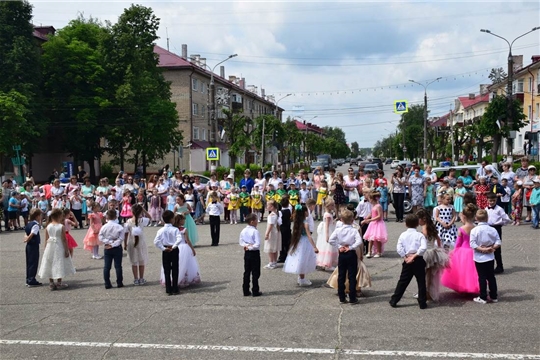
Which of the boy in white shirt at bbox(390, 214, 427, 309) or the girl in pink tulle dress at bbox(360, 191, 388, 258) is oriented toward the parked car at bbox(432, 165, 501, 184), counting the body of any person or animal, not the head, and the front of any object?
the boy in white shirt

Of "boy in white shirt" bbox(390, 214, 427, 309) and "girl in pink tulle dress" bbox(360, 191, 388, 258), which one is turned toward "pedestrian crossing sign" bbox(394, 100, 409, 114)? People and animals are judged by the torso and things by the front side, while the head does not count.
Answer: the boy in white shirt

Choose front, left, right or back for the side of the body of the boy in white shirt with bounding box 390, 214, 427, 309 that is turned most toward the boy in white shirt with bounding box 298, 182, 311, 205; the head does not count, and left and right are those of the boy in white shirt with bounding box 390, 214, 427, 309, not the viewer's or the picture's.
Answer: front

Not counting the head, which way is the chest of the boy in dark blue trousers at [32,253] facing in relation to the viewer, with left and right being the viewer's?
facing to the right of the viewer

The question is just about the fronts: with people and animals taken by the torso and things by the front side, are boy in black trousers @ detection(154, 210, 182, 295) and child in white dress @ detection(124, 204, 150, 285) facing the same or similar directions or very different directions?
same or similar directions

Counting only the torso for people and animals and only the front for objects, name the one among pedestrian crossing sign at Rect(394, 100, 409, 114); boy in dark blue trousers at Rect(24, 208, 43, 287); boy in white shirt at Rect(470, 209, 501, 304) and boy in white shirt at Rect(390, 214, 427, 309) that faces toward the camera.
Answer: the pedestrian crossing sign

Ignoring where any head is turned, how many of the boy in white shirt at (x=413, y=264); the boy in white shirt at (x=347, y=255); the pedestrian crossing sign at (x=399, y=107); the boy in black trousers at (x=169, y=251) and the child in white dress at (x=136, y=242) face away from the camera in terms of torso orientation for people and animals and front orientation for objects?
4

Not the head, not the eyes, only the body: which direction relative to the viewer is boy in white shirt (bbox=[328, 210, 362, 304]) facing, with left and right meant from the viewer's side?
facing away from the viewer

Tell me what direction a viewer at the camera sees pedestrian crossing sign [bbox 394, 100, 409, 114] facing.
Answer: facing the viewer

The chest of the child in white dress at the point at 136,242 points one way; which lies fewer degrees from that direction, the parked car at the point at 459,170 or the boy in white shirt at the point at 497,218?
the parked car
